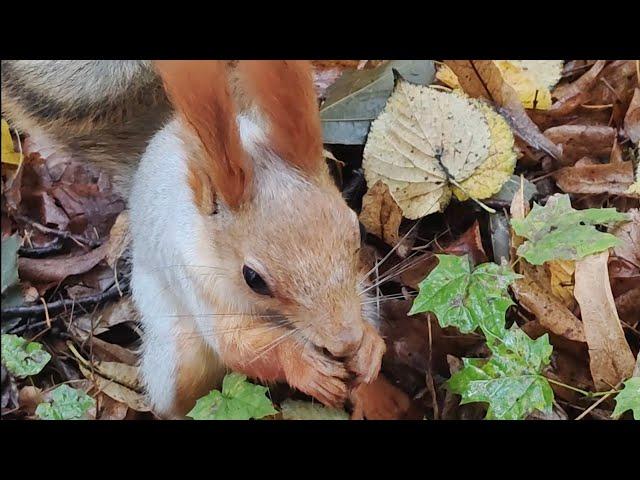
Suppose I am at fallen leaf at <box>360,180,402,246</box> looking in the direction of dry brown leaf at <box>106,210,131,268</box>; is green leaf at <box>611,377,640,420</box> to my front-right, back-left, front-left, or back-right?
back-left

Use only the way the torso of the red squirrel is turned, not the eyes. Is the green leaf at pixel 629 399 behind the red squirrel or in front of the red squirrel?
in front

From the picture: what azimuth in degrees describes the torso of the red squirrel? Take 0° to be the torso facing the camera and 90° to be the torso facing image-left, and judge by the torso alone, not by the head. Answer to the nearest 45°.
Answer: approximately 315°

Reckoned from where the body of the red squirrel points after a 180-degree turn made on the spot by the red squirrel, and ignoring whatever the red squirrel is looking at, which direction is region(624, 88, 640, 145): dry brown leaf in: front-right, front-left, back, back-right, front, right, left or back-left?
back-right

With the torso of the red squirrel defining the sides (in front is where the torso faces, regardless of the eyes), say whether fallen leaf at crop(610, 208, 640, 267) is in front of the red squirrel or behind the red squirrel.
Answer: in front
